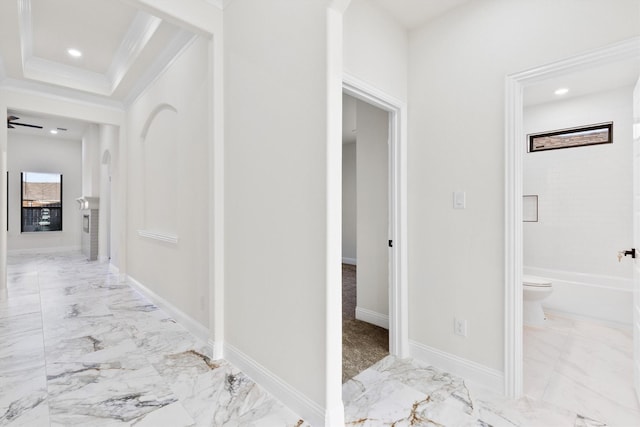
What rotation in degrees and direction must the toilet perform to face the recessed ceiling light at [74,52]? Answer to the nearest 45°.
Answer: approximately 135° to its right

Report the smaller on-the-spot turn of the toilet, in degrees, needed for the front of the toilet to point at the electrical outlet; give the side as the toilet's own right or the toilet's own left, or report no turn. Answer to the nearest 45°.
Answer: approximately 90° to the toilet's own right

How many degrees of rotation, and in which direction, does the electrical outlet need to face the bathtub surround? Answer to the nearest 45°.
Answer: approximately 180°

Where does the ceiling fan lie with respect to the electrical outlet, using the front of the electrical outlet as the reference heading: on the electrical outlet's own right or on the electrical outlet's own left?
on the electrical outlet's own right

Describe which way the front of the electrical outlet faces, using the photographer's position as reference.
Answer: facing the viewer and to the left of the viewer

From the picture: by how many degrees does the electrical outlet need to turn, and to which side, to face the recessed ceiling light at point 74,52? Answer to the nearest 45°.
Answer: approximately 45° to its right

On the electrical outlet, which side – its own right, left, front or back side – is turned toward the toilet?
back

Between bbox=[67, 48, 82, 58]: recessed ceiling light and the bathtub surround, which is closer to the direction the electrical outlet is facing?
the recessed ceiling light
